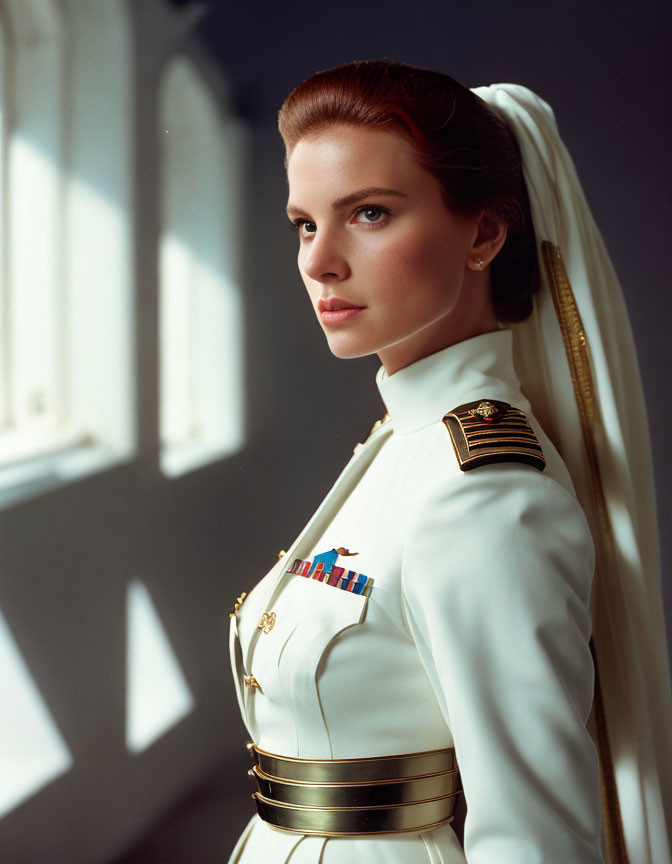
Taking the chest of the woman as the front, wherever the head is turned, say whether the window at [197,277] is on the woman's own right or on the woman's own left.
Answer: on the woman's own right

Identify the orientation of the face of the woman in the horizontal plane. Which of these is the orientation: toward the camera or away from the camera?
toward the camera

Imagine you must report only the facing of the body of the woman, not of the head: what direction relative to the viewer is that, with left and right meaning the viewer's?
facing the viewer and to the left of the viewer
